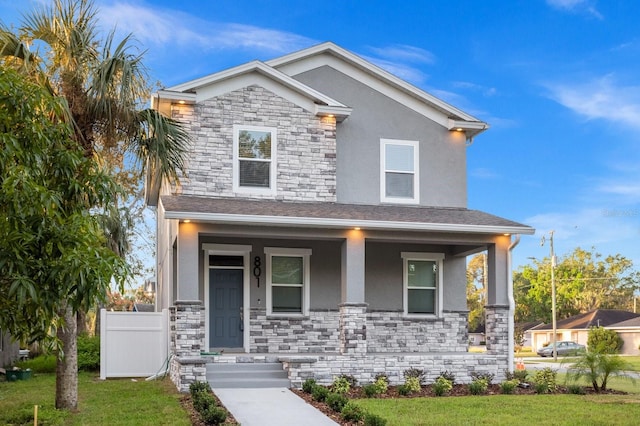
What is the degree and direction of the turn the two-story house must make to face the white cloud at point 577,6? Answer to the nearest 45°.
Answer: approximately 135° to its left

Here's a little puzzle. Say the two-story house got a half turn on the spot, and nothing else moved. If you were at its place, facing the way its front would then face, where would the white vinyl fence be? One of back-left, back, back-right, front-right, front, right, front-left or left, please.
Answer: left

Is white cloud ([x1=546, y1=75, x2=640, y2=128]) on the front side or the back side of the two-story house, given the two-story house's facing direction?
on the back side

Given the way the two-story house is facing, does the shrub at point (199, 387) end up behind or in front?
in front

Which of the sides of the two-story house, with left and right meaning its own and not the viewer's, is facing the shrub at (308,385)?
front

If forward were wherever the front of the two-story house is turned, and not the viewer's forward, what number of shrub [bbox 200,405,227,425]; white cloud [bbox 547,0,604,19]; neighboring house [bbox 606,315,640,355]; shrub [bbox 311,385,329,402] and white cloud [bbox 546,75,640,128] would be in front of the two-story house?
2

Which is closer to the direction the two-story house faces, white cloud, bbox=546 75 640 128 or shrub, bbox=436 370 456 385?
the shrub

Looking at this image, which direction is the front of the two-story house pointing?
toward the camera

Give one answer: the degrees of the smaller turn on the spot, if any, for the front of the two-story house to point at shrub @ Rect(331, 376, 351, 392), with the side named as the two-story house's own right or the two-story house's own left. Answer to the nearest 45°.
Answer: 0° — it already faces it

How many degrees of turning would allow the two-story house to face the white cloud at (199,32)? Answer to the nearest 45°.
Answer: approximately 135° to its right

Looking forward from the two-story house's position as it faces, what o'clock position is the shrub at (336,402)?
The shrub is roughly at 12 o'clock from the two-story house.

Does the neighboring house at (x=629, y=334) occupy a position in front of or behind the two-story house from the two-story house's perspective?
behind

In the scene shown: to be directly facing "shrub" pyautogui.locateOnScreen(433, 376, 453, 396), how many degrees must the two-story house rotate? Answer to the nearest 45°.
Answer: approximately 45° to its left

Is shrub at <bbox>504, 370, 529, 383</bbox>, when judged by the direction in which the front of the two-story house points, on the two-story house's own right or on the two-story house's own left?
on the two-story house's own left

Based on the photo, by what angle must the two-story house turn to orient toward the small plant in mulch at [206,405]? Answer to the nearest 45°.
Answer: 0° — it already faces it

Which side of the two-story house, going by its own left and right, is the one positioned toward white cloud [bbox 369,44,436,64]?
back

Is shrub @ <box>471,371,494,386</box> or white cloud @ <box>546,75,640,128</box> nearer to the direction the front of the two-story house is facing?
the shrub
